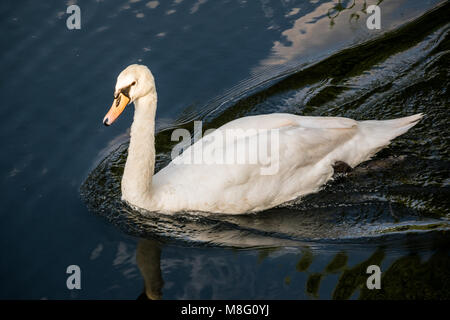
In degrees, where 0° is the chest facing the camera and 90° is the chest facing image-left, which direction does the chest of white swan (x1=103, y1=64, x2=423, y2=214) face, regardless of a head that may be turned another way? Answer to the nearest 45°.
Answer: approximately 90°
